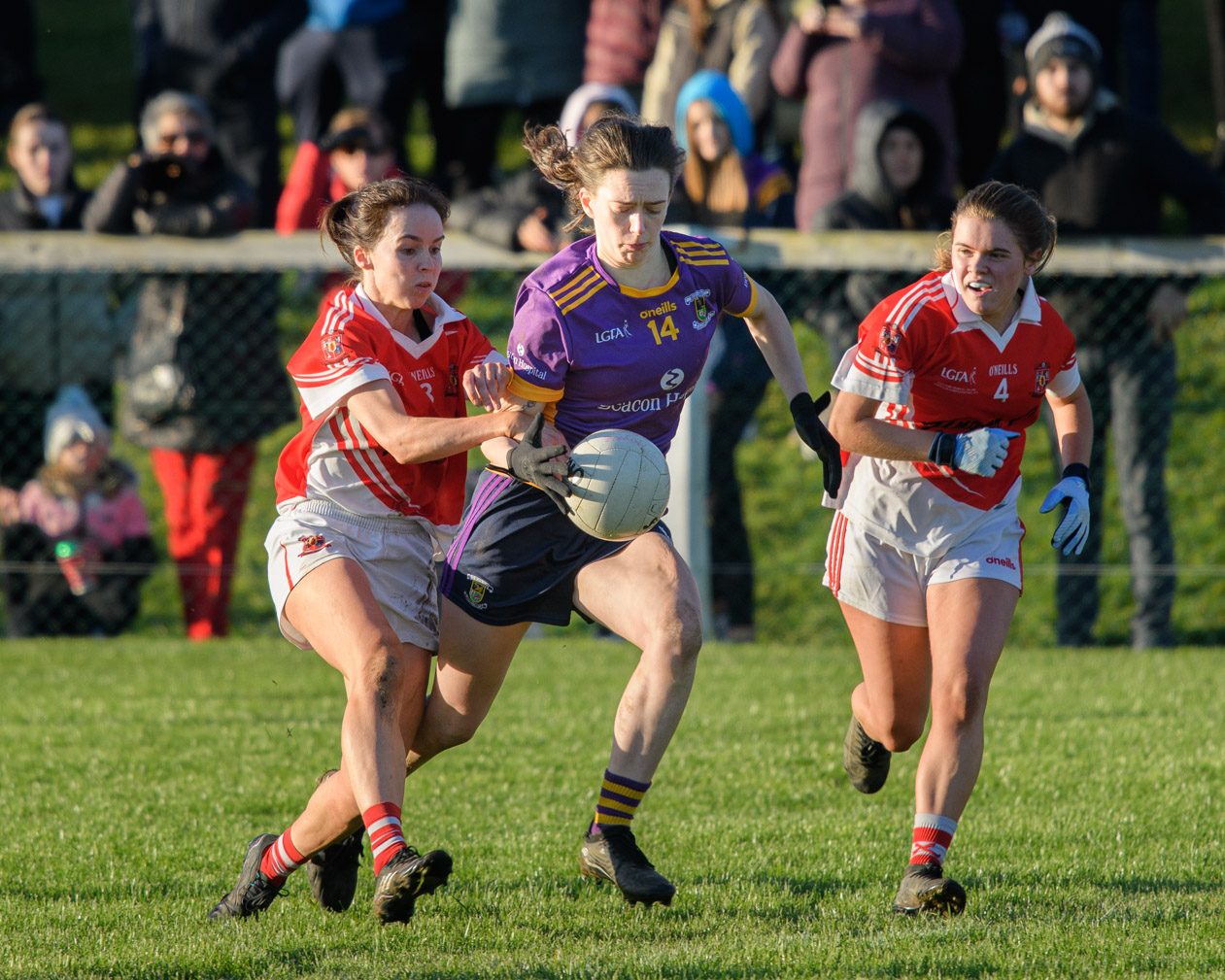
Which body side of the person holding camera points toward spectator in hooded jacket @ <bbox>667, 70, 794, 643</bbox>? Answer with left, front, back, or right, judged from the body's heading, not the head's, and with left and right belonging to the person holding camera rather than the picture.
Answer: left

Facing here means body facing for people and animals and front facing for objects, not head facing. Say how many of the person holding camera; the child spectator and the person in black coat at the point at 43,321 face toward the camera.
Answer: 3

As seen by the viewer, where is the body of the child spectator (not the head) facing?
toward the camera

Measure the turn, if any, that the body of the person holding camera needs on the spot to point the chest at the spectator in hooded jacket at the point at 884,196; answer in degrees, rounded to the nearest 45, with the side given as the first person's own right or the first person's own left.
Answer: approximately 90° to the first person's own left

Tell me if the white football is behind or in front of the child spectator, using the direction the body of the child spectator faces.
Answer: in front

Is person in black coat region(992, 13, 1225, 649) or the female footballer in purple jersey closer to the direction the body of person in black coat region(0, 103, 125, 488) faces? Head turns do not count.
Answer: the female footballer in purple jersey

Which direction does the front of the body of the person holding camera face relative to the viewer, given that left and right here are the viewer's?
facing the viewer

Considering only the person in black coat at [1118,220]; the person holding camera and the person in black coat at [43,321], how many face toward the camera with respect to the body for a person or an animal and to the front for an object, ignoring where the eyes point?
3

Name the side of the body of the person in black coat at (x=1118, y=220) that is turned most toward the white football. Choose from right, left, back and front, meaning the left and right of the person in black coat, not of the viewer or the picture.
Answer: front

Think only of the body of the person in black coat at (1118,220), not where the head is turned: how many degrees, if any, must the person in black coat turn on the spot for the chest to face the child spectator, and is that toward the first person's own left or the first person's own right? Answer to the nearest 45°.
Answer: approximately 90° to the first person's own right
